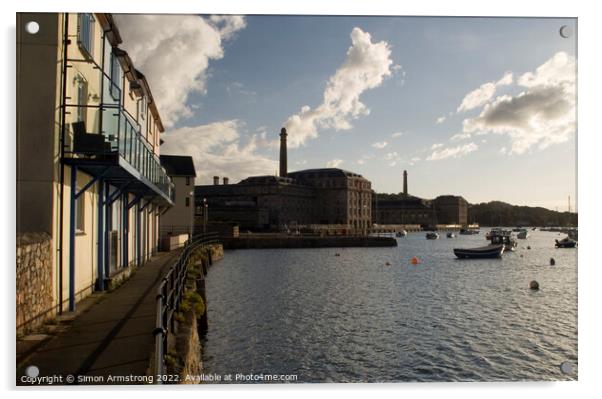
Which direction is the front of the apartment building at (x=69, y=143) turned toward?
to the viewer's right

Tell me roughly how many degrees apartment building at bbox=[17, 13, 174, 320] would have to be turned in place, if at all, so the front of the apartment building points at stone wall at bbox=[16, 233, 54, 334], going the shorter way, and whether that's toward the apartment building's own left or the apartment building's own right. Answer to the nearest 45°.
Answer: approximately 90° to the apartment building's own right
